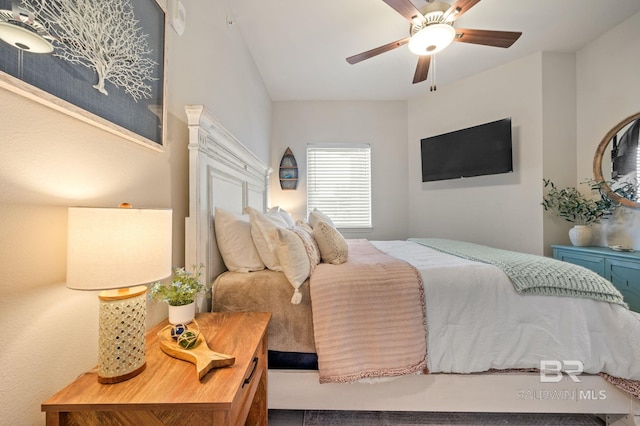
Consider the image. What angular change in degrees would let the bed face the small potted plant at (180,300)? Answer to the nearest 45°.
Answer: approximately 135° to its right

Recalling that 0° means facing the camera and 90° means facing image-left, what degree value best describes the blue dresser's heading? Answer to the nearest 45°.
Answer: approximately 45°

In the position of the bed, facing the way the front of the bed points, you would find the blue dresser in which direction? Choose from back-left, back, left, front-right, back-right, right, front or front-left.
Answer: front-left

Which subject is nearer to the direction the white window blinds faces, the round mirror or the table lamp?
the table lamp

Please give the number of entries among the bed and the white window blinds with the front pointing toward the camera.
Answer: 1

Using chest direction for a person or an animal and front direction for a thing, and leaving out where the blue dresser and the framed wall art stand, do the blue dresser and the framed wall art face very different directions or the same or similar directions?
very different directions

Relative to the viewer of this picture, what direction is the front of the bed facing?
facing to the right of the viewer

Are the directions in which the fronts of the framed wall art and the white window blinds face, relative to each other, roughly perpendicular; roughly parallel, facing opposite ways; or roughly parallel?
roughly perpendicular

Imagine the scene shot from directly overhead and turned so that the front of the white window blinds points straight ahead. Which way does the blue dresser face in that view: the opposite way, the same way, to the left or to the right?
to the right

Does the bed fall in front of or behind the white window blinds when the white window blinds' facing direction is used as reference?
in front

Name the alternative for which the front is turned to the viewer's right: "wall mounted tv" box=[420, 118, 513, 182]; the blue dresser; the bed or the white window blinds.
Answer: the bed

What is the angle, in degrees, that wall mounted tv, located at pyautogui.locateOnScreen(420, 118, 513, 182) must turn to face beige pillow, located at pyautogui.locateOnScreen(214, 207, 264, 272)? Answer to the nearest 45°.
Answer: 0° — it already faces it

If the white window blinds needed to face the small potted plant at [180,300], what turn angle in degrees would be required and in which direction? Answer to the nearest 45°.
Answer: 0° — it already faces it
